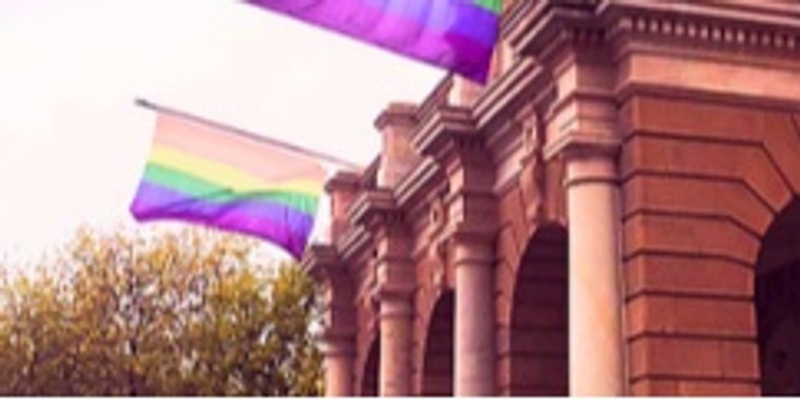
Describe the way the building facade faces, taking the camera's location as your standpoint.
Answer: facing the viewer and to the left of the viewer

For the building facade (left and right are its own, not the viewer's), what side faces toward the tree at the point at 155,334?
right

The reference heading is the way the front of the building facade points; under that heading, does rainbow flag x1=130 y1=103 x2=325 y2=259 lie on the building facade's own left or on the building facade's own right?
on the building facade's own right
